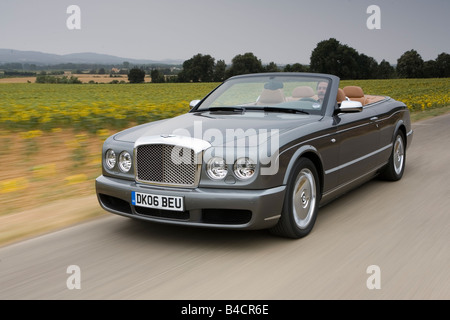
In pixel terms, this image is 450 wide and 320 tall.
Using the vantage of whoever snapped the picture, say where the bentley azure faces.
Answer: facing the viewer and to the left of the viewer
